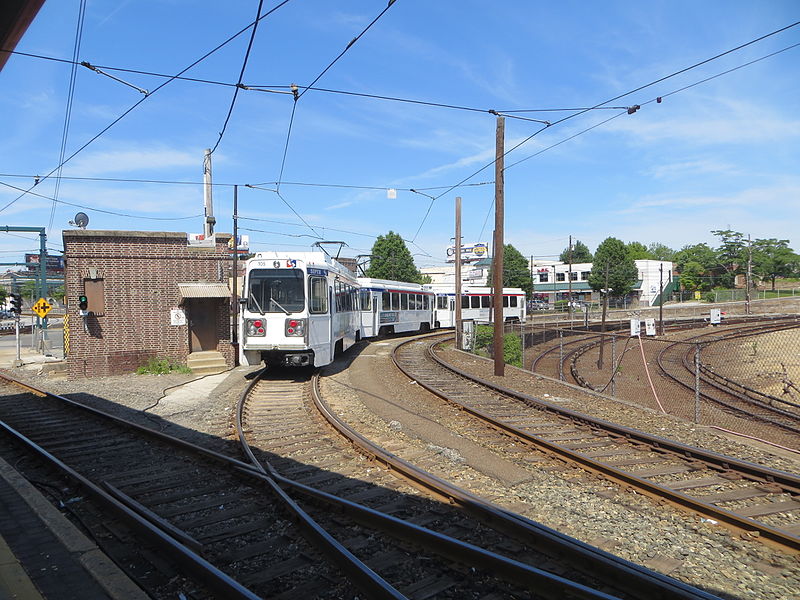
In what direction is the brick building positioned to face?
toward the camera

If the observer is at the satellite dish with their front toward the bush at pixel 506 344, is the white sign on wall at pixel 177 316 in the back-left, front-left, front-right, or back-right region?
front-right

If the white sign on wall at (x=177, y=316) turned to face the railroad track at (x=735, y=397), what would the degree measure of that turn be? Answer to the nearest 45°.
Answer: approximately 45° to its left

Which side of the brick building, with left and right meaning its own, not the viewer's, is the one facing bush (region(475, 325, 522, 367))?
left

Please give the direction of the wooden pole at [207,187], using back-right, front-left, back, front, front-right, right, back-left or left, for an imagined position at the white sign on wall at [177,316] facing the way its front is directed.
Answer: back

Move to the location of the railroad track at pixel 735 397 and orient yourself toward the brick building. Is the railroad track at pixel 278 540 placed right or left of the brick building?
left

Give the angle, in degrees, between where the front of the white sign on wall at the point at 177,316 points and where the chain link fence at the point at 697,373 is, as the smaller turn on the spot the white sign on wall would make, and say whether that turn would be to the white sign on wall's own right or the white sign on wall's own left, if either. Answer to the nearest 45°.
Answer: approximately 90° to the white sign on wall's own left

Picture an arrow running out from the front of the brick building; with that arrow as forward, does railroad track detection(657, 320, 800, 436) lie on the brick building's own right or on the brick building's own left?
on the brick building's own left

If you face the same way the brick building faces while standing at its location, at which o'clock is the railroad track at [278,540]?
The railroad track is roughly at 12 o'clock from the brick building.

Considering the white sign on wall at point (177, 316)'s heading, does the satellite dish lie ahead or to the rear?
to the rear

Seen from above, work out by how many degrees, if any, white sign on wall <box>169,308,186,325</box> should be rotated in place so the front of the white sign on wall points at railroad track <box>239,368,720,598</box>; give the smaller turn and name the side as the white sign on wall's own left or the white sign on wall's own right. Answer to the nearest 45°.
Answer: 0° — it already faces it

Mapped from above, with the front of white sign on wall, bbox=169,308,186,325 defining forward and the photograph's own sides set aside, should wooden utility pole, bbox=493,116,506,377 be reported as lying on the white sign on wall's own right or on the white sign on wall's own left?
on the white sign on wall's own left

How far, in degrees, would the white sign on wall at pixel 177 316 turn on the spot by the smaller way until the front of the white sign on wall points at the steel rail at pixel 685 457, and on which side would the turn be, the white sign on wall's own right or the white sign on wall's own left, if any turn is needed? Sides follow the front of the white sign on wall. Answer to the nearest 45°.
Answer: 0° — it already faces it

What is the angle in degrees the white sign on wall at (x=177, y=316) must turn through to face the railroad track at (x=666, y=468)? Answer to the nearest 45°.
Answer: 0° — it already faces it
